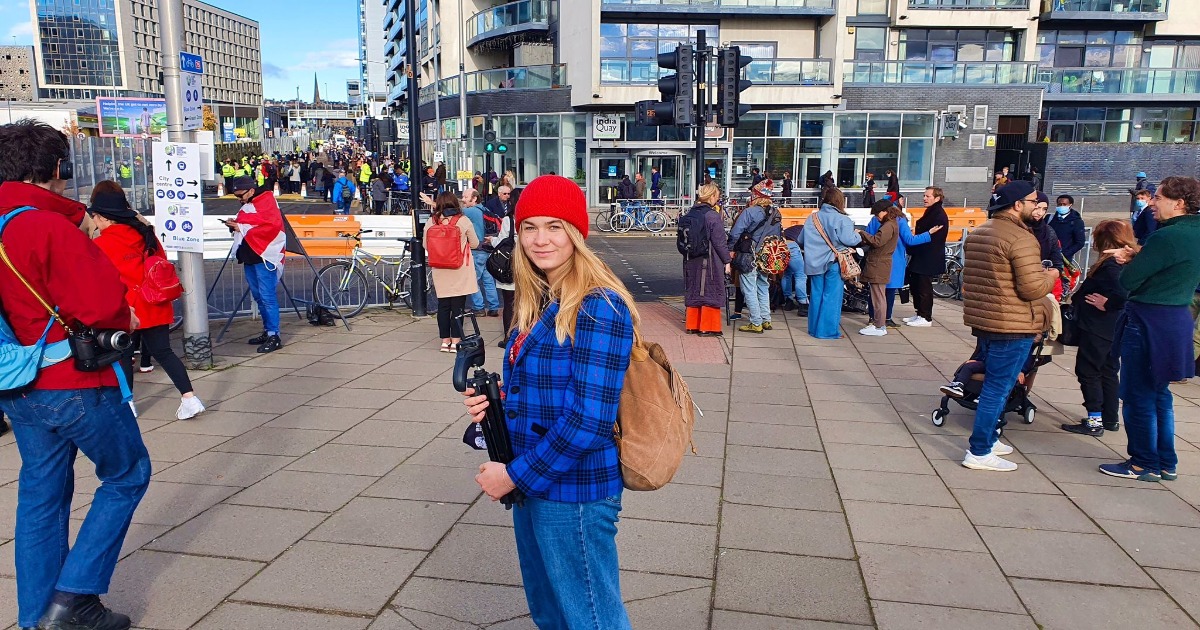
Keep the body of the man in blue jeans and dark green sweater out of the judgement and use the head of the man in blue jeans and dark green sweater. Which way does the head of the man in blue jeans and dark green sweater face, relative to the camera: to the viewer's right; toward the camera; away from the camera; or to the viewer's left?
to the viewer's left

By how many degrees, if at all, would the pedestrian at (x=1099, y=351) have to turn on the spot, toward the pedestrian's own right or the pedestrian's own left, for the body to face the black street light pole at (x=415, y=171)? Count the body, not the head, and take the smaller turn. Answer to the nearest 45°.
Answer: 0° — they already face it

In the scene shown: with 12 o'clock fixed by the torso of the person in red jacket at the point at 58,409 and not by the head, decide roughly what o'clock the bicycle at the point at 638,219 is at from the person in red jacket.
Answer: The bicycle is roughly at 12 o'clock from the person in red jacket.
